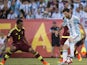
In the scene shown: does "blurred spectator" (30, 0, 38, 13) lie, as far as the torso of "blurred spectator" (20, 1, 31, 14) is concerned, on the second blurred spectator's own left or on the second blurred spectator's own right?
on the second blurred spectator's own left

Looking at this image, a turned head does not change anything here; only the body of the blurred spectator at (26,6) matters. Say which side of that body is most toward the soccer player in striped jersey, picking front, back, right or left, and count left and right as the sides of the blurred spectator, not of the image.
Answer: front

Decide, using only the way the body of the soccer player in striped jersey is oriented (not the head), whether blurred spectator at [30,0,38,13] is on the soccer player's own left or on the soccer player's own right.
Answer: on the soccer player's own right

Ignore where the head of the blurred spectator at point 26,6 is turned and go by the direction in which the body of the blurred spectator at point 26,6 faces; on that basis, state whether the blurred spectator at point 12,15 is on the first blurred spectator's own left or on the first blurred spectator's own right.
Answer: on the first blurred spectator's own right

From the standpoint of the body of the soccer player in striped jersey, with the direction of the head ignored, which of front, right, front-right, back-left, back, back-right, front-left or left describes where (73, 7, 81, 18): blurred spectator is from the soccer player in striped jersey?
back-right

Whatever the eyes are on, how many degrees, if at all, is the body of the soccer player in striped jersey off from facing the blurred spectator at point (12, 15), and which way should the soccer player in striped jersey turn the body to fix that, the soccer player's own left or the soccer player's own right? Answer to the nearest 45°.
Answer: approximately 90° to the soccer player's own right

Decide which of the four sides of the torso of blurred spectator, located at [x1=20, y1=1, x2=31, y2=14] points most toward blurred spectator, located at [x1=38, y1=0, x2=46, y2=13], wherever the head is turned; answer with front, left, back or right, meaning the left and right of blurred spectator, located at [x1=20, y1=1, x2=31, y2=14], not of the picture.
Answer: left

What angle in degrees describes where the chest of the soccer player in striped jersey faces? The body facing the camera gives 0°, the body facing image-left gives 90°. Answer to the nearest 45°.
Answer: approximately 45°

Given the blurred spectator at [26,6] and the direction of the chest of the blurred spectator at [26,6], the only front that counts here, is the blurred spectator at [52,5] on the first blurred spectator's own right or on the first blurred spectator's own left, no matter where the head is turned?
on the first blurred spectator's own left

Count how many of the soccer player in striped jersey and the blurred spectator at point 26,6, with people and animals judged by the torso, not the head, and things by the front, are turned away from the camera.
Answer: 0

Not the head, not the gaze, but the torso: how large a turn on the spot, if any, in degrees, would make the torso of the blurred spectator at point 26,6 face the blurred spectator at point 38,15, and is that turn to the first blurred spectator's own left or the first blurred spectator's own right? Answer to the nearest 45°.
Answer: approximately 45° to the first blurred spectator's own left
